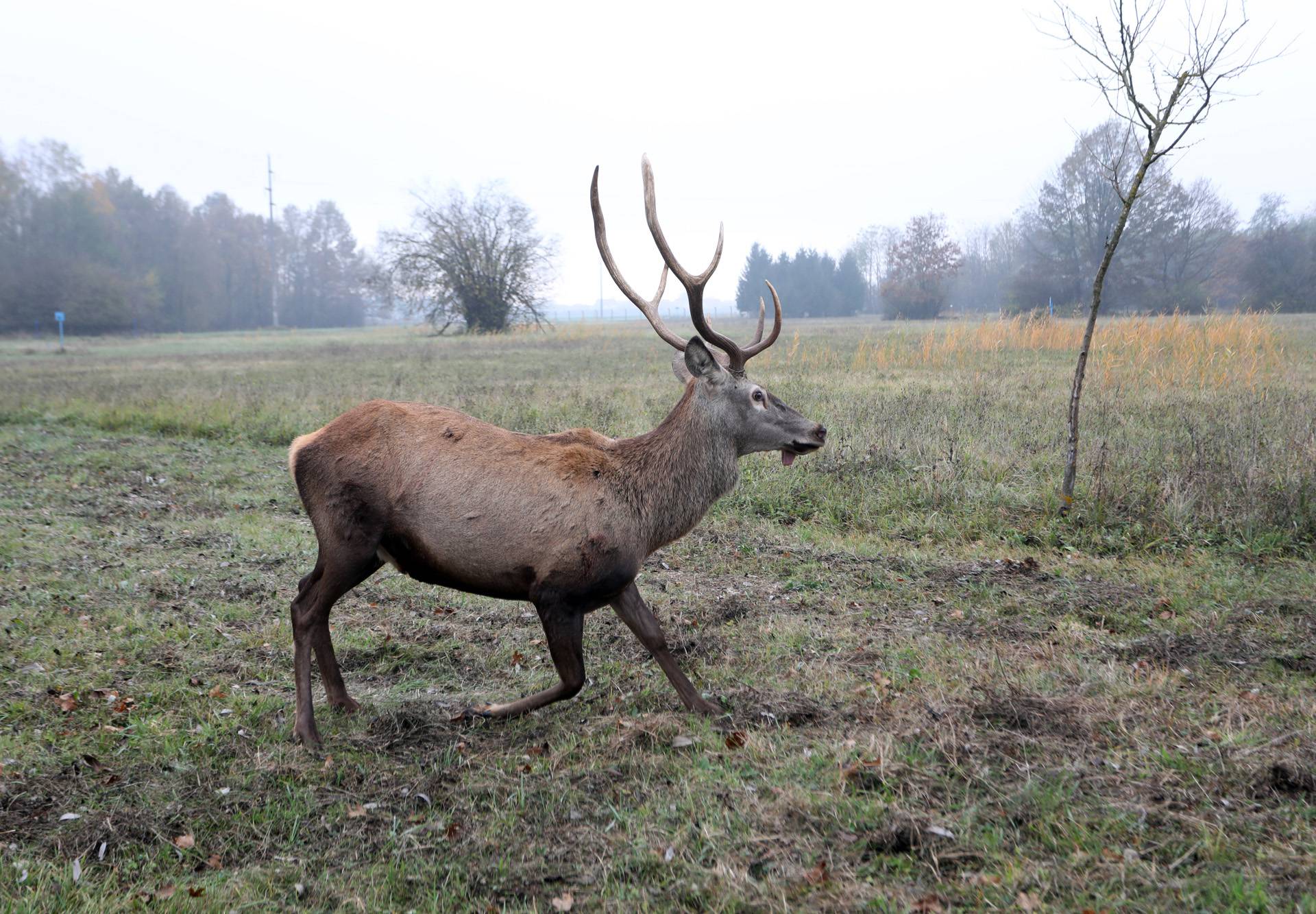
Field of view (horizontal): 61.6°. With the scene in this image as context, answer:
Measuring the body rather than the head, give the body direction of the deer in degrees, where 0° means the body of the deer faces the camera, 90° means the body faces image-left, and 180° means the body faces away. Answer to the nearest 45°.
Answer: approximately 270°
